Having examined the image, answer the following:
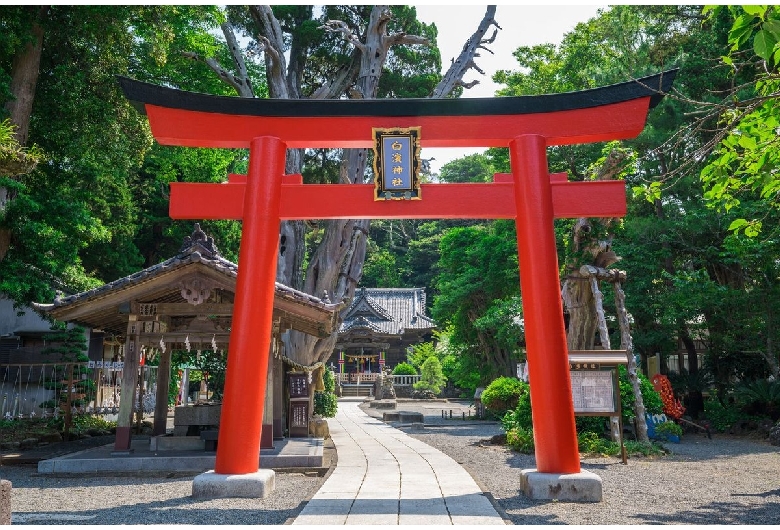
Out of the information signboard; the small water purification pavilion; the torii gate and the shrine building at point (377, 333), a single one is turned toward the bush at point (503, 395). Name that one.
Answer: the shrine building

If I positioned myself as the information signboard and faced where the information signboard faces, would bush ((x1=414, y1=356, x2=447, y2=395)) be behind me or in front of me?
behind

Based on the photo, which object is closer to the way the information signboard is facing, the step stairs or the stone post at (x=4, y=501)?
the stone post

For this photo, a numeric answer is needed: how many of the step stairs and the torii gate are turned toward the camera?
2

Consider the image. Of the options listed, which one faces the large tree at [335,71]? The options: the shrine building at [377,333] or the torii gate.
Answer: the shrine building

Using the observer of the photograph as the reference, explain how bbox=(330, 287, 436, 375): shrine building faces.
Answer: facing the viewer

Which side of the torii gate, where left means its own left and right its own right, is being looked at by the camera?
front

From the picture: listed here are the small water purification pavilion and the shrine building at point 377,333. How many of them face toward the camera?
2

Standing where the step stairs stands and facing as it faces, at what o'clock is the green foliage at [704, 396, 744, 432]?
The green foliage is roughly at 11 o'clock from the step stairs.
